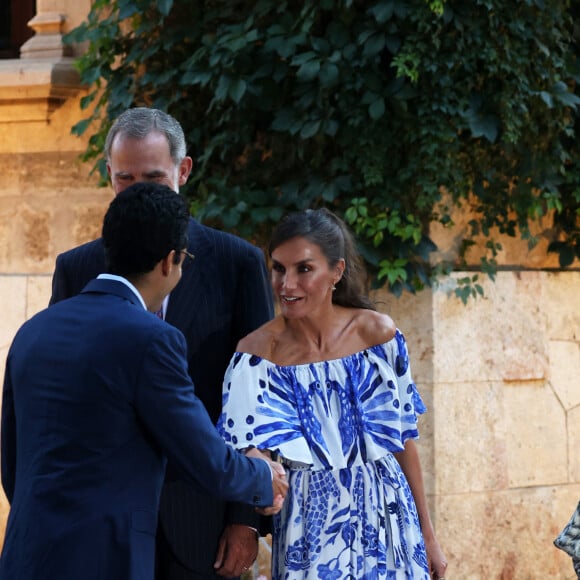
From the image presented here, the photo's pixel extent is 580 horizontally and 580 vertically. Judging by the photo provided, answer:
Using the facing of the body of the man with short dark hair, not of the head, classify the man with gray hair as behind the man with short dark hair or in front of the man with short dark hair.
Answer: in front

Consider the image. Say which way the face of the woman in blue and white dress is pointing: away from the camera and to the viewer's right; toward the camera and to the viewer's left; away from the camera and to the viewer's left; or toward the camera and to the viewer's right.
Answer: toward the camera and to the viewer's left

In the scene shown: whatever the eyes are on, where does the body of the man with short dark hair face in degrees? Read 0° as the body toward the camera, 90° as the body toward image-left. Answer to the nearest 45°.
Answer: approximately 225°

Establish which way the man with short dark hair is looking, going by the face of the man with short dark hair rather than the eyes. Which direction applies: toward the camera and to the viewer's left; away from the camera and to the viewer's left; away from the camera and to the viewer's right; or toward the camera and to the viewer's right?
away from the camera and to the viewer's right

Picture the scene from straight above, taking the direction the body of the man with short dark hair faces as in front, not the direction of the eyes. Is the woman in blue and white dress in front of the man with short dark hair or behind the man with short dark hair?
in front
